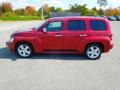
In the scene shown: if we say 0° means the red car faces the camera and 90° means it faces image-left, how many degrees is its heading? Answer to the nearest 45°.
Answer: approximately 90°
